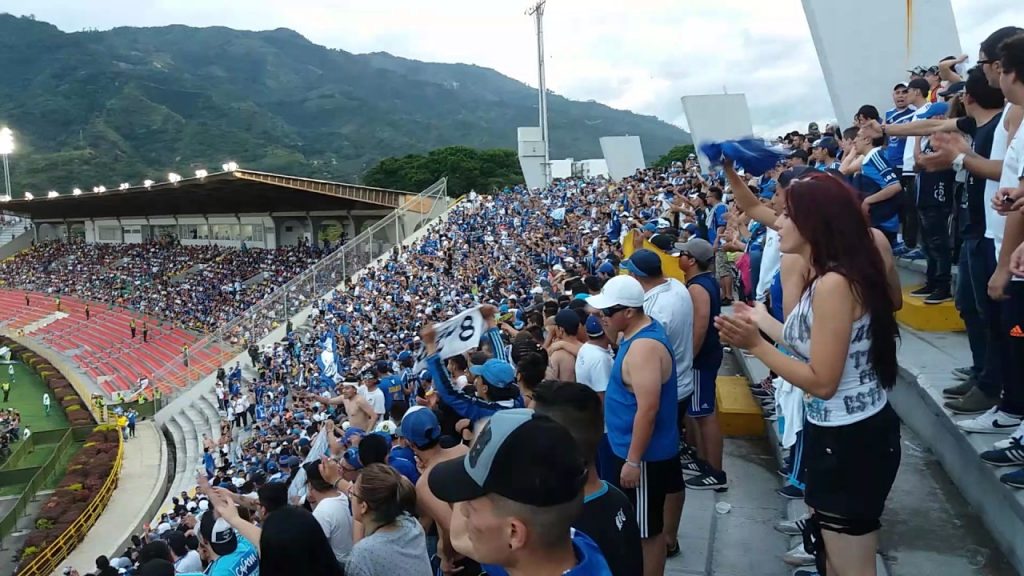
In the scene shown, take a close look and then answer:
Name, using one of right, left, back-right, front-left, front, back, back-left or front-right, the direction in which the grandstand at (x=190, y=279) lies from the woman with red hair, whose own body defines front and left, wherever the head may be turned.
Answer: front-right

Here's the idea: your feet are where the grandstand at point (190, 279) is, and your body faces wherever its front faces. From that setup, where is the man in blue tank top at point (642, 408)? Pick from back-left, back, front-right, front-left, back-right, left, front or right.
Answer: front-left

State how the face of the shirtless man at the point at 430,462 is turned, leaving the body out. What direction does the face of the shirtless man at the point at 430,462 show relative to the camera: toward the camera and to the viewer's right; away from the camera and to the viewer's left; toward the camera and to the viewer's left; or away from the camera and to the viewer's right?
away from the camera and to the viewer's left

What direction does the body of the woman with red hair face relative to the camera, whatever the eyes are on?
to the viewer's left

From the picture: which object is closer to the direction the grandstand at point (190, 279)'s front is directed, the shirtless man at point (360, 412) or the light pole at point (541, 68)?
the shirtless man

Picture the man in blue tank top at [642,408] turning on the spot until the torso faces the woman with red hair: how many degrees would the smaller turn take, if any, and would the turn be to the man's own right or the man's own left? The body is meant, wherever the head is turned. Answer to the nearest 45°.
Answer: approximately 135° to the man's own left

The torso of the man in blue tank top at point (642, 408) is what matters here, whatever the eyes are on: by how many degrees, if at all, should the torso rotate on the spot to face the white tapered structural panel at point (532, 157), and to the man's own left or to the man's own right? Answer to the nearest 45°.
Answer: approximately 90° to the man's own right

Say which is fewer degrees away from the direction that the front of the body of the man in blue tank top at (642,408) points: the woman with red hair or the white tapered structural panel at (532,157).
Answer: the white tapered structural panel

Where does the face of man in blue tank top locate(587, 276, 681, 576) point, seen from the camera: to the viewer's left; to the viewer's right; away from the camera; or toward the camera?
to the viewer's left

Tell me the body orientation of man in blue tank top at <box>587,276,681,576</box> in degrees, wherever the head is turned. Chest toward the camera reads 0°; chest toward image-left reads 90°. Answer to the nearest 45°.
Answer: approximately 90°

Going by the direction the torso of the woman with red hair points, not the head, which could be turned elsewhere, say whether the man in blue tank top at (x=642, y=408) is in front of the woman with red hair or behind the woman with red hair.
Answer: in front

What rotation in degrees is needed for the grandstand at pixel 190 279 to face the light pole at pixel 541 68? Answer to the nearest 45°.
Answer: approximately 135° to its left

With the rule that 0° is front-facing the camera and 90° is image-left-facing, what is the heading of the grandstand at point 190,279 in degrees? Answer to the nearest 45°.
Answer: approximately 45°
